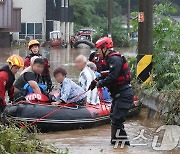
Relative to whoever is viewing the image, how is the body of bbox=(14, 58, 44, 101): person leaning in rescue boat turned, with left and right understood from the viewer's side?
facing the viewer and to the right of the viewer

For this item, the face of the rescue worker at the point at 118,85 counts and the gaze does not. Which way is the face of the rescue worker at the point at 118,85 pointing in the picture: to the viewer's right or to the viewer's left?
to the viewer's left

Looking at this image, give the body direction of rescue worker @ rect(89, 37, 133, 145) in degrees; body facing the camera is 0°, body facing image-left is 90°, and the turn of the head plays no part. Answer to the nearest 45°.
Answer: approximately 90°

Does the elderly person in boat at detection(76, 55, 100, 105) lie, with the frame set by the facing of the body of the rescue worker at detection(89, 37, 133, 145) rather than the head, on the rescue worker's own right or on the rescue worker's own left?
on the rescue worker's own right

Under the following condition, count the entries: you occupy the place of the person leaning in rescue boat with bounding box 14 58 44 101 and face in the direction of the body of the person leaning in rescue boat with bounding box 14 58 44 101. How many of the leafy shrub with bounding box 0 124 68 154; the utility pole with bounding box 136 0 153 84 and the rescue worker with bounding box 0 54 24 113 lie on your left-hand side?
1

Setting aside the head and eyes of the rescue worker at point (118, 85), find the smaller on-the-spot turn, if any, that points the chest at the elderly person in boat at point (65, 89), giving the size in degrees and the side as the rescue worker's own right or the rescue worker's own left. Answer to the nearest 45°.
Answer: approximately 45° to the rescue worker's own right

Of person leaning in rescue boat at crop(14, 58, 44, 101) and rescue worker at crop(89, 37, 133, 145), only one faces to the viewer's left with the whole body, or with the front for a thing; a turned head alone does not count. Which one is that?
the rescue worker

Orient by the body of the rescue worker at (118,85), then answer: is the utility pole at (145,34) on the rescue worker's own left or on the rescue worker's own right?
on the rescue worker's own right

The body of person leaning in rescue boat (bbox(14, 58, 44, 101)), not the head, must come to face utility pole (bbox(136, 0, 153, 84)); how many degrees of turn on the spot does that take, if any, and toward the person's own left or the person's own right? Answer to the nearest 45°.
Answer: approximately 90° to the person's own left

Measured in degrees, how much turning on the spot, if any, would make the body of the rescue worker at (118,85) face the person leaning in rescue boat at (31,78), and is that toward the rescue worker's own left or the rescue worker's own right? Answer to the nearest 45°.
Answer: approximately 45° to the rescue worker's own right
